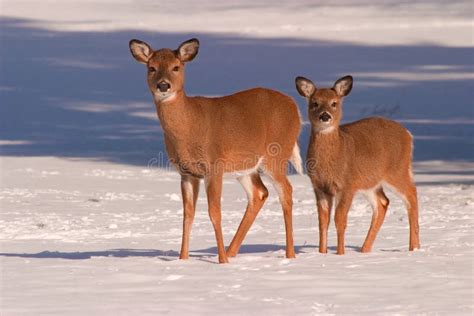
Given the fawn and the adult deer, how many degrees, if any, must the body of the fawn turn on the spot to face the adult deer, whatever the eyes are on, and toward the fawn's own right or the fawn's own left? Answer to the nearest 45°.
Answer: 0° — it already faces it

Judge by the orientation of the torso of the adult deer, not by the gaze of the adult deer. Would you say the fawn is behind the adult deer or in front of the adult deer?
behind

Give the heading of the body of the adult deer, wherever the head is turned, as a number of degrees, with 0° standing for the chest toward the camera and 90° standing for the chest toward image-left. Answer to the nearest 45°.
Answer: approximately 45°
